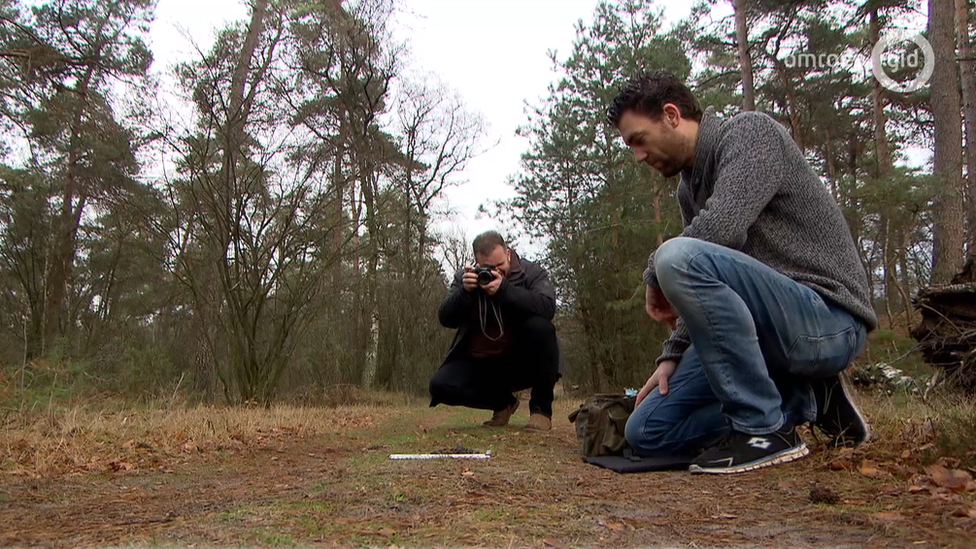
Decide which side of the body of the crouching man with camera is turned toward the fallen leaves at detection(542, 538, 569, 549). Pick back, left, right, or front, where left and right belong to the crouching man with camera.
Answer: front

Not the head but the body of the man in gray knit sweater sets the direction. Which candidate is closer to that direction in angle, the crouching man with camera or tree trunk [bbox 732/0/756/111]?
the crouching man with camera

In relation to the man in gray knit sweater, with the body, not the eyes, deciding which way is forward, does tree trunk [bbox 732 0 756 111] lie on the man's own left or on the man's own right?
on the man's own right

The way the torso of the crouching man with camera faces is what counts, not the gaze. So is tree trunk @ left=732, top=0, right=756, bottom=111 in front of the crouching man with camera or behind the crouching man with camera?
behind

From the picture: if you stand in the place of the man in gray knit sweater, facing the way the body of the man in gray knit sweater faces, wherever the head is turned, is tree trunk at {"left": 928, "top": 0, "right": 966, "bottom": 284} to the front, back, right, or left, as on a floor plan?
right

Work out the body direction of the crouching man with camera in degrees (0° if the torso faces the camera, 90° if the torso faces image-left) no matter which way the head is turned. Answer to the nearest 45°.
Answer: approximately 0°

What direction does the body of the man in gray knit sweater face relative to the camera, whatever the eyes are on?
to the viewer's left

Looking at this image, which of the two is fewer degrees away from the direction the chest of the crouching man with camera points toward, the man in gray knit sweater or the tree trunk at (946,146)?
the man in gray knit sweater

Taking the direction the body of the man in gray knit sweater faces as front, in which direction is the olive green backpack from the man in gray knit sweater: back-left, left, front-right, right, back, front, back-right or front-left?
front-right

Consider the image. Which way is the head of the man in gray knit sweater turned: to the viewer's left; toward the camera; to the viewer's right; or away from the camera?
to the viewer's left

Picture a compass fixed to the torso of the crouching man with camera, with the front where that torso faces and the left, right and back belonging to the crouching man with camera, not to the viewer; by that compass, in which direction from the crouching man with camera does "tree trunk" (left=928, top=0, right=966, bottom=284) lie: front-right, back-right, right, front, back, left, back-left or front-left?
back-left

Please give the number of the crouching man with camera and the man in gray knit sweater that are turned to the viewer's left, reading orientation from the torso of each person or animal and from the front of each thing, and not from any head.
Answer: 1

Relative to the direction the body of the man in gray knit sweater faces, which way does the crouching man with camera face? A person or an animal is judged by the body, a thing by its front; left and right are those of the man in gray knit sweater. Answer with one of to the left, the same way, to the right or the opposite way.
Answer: to the left

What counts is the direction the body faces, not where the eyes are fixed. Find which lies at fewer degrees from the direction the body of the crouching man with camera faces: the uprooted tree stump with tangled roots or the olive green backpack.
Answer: the olive green backpack

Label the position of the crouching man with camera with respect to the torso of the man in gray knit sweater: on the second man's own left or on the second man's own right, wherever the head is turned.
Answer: on the second man's own right
